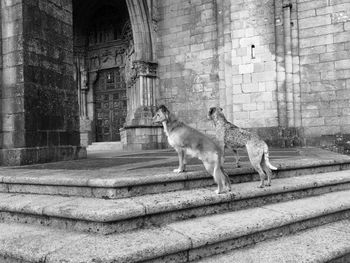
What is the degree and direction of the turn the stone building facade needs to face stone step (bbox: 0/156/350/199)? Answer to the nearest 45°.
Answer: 0° — it already faces it

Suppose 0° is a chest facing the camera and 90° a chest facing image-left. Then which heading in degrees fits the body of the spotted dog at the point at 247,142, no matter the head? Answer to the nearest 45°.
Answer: approximately 135°

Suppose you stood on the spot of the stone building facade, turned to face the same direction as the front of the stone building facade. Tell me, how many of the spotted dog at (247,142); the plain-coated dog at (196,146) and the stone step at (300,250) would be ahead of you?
3

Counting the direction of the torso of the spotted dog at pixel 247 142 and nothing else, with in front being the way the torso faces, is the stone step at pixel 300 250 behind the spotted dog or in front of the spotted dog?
behind

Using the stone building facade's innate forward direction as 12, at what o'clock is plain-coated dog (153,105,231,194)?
The plain-coated dog is roughly at 12 o'clock from the stone building facade.

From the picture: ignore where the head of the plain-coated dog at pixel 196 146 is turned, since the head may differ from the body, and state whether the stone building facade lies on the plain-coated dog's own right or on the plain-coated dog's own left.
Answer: on the plain-coated dog's own right

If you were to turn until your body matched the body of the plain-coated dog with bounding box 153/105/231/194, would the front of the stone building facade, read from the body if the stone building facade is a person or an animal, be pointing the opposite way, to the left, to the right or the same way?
to the left

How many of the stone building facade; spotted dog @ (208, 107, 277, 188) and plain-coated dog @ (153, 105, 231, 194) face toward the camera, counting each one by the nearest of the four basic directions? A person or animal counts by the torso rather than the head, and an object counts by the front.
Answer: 1

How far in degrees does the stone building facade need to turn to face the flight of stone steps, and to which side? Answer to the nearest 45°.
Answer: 0° — it already faces it

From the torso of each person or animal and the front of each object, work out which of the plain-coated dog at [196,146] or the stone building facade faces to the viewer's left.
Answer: the plain-coated dog

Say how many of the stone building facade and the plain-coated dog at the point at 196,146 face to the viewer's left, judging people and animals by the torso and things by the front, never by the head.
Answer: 1

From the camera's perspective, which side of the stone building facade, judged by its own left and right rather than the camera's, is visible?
front

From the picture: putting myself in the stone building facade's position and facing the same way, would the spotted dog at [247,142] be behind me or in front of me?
in front

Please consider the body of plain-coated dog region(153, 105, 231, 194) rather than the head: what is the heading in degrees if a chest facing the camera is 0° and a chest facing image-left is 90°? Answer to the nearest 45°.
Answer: approximately 90°
